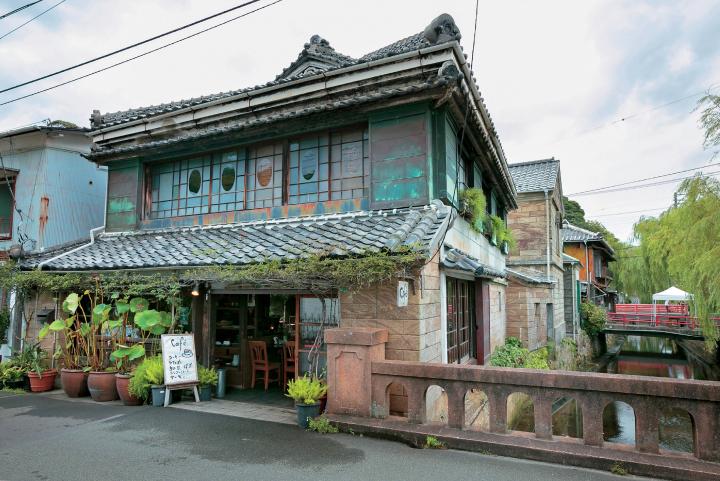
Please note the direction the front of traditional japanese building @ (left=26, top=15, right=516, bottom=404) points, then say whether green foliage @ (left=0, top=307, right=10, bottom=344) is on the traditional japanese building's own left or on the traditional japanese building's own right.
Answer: on the traditional japanese building's own right

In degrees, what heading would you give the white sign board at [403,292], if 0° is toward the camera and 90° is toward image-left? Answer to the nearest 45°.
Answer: approximately 45°

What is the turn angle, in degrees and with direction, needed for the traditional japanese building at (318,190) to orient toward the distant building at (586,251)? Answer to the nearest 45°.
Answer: approximately 180°

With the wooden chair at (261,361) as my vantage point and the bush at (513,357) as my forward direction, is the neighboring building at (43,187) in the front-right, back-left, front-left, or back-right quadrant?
back-left

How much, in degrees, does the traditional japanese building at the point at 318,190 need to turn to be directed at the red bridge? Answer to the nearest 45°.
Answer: approximately 180°
